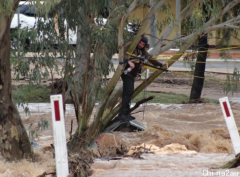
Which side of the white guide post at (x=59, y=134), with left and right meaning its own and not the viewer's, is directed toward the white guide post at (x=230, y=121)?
left

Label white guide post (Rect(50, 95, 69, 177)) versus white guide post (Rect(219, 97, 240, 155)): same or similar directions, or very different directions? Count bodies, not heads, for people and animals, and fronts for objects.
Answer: same or similar directions

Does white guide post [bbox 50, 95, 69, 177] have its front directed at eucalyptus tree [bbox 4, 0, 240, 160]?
no

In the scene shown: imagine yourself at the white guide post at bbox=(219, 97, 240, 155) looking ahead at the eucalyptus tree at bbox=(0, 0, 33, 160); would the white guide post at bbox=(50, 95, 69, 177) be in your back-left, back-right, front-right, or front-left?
front-left

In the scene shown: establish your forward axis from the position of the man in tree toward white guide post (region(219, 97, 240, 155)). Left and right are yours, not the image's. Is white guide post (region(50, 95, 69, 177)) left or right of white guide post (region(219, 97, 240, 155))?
right

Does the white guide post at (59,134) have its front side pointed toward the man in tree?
no

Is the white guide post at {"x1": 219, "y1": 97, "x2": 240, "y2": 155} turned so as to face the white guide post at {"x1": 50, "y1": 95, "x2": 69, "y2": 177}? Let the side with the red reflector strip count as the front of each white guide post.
no

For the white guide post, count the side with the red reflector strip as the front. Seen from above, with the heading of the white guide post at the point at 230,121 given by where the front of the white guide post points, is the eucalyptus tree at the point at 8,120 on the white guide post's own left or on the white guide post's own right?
on the white guide post's own right

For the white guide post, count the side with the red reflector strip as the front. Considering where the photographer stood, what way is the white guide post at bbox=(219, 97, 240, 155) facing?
facing the viewer

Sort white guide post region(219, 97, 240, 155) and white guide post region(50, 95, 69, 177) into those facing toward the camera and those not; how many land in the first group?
2

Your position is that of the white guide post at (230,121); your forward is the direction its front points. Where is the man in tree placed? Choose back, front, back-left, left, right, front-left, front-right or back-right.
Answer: back-right

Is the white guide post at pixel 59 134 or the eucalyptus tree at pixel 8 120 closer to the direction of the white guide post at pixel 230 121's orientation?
the white guide post

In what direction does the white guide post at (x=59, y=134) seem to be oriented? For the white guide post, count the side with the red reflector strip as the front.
toward the camera

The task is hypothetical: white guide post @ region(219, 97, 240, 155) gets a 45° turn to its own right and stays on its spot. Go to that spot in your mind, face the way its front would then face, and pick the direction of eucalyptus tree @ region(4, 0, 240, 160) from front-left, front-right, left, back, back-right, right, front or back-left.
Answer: right
